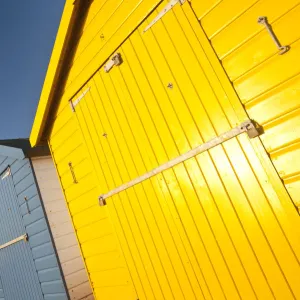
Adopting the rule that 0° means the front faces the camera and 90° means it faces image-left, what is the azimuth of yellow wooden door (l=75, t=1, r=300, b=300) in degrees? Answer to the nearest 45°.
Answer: approximately 45°
